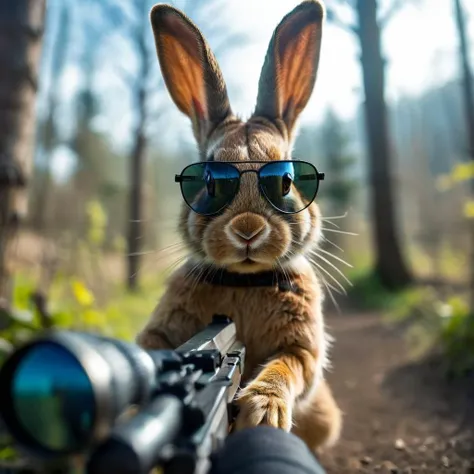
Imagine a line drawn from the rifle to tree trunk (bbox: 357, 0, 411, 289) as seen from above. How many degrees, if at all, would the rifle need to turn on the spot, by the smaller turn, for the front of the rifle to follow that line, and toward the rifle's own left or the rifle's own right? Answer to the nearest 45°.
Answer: approximately 180°

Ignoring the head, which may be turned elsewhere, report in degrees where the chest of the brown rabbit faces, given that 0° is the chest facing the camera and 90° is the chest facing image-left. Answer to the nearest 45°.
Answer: approximately 0°

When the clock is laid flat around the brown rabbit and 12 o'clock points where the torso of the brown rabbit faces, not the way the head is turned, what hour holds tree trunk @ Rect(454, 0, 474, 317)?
The tree trunk is roughly at 7 o'clock from the brown rabbit.

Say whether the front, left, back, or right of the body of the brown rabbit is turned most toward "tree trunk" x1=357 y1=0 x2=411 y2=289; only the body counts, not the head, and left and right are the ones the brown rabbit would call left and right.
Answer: back

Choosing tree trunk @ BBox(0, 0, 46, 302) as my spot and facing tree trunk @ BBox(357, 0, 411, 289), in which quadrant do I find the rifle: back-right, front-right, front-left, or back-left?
back-right

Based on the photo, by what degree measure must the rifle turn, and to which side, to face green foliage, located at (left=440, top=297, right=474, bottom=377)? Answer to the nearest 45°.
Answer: approximately 180°

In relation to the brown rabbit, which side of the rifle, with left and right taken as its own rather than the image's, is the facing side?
back

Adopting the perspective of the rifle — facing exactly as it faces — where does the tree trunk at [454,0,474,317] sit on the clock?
The tree trunk is roughly at 6 o'clock from the rifle.

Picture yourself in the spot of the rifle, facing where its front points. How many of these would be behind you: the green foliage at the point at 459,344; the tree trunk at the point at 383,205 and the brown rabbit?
3

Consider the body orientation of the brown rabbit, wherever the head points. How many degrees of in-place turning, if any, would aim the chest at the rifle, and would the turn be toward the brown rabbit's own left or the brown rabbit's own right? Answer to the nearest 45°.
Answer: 0° — it already faces it

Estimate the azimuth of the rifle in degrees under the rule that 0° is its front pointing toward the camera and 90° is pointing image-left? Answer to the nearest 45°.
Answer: approximately 45°

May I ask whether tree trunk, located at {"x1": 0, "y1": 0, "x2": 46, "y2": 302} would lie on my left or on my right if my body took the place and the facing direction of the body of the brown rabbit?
on my right

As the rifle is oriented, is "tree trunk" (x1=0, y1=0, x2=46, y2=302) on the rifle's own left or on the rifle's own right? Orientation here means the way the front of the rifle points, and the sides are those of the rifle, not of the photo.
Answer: on the rifle's own right

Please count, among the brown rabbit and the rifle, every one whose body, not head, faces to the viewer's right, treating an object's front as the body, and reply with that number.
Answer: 0
